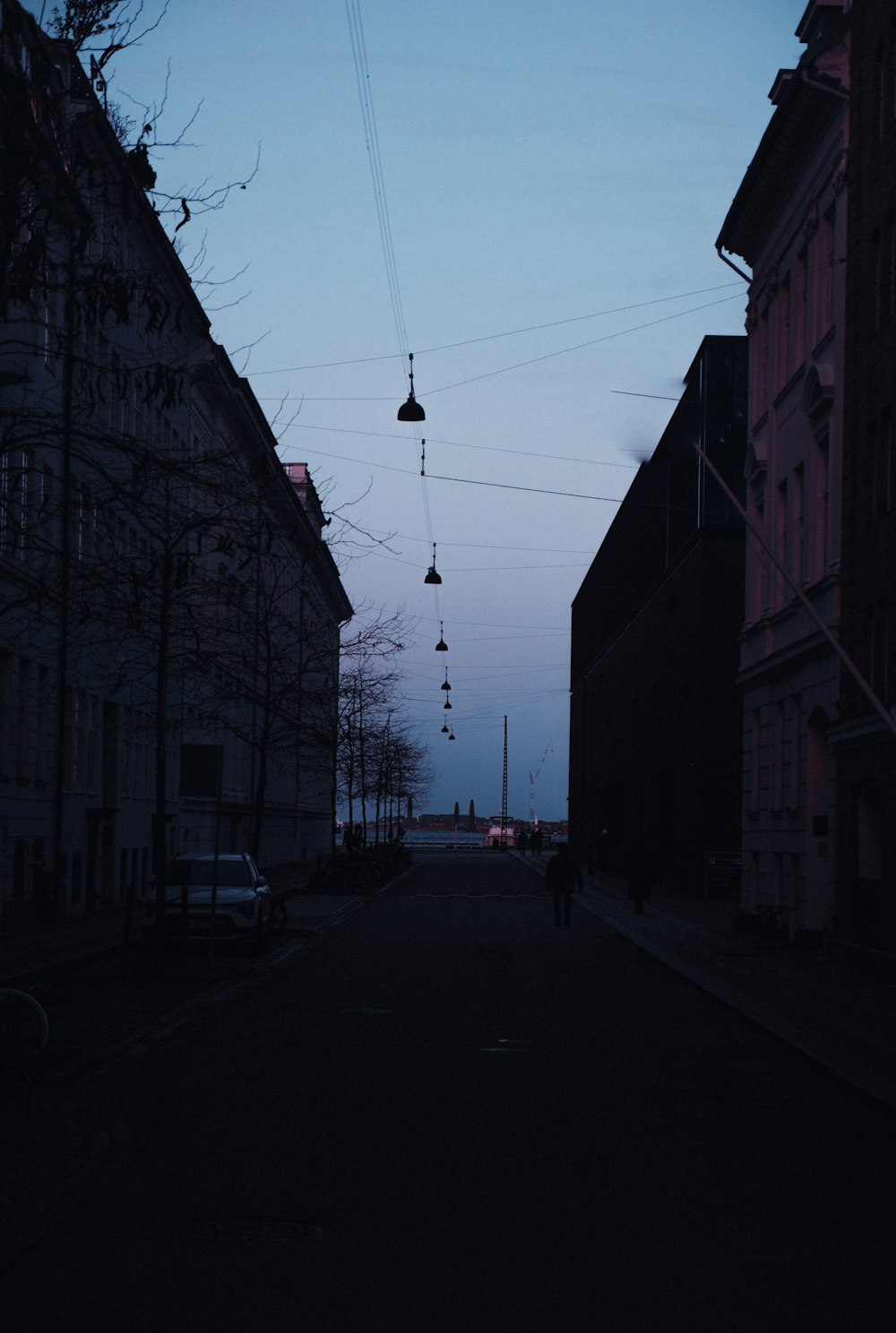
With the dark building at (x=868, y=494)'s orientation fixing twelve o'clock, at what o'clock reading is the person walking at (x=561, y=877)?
The person walking is roughly at 2 o'clock from the dark building.

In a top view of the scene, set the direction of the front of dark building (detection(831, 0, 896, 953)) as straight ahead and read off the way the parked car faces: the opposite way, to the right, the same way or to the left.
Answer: to the left

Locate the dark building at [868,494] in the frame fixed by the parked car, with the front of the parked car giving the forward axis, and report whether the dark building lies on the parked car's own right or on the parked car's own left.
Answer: on the parked car's own left

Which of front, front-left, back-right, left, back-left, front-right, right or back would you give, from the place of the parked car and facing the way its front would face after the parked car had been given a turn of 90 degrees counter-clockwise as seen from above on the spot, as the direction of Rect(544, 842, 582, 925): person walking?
front-left

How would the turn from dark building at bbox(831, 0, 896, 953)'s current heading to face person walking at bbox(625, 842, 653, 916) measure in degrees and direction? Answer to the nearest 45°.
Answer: approximately 90° to its right

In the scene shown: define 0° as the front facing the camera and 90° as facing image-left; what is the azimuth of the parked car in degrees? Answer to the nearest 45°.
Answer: approximately 0°

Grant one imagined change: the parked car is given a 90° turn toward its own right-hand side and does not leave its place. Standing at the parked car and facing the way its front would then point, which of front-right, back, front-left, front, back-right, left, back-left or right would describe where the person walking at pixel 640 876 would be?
back-right

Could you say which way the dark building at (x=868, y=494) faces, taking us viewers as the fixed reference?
facing to the left of the viewer

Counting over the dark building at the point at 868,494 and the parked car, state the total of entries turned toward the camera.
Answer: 1
